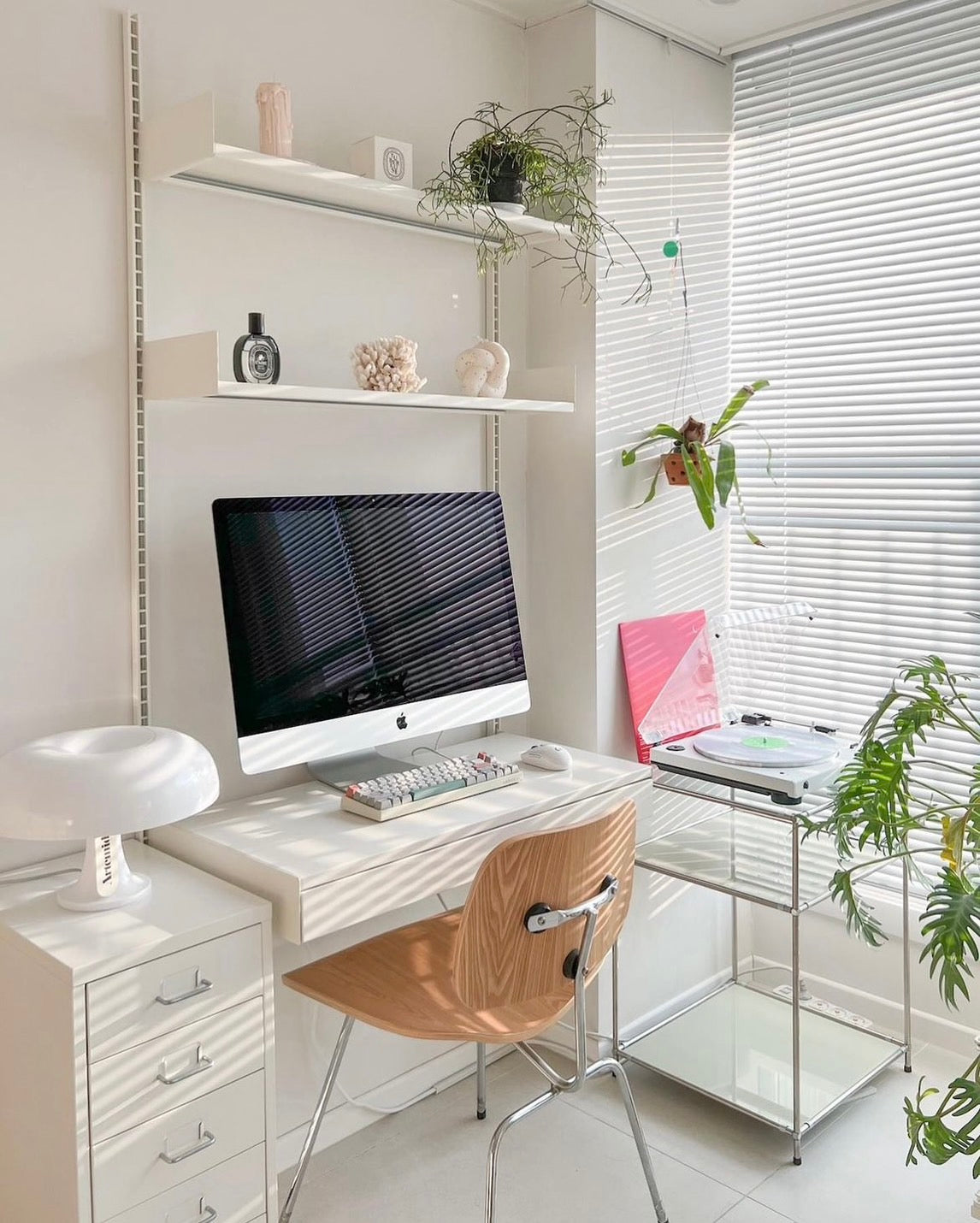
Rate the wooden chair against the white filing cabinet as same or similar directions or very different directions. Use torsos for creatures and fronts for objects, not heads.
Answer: very different directions

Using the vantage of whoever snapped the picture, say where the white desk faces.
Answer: facing the viewer and to the right of the viewer

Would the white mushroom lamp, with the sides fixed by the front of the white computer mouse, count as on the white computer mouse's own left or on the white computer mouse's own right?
on the white computer mouse's own left

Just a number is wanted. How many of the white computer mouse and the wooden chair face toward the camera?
0

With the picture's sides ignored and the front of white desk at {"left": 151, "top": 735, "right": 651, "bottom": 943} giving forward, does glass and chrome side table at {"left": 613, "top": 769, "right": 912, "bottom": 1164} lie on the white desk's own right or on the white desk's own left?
on the white desk's own left

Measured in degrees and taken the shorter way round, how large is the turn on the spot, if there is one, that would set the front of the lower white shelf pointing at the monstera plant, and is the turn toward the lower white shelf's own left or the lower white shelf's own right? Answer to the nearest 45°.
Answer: approximately 45° to the lower white shelf's own left

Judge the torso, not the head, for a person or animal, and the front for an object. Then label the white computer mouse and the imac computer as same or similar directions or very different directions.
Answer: very different directions

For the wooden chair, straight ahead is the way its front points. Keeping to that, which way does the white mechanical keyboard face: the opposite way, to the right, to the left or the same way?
the opposite way

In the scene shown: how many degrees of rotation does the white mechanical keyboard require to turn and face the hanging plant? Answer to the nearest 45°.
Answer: approximately 90° to its left
